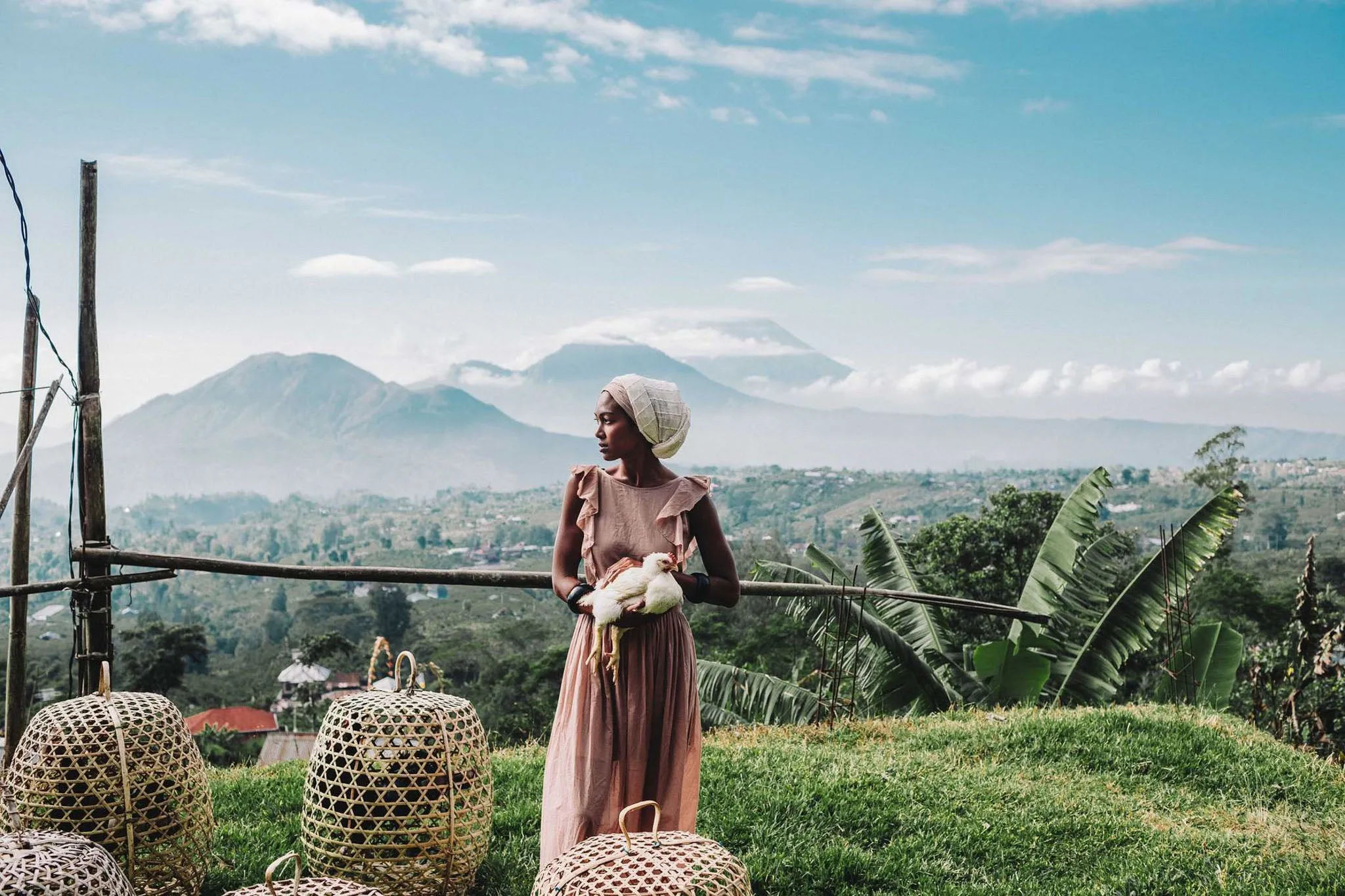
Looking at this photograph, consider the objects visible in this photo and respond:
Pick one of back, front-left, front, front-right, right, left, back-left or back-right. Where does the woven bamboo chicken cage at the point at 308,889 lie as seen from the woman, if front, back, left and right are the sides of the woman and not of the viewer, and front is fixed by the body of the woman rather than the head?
front-right

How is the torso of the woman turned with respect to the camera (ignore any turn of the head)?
toward the camera

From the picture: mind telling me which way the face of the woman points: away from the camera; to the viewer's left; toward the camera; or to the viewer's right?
to the viewer's left

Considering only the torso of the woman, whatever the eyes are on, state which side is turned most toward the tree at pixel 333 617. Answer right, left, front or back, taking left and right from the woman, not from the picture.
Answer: back

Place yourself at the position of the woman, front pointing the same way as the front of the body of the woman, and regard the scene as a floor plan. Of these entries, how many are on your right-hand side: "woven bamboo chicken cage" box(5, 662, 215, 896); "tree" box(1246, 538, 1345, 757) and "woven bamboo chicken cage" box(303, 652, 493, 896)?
2

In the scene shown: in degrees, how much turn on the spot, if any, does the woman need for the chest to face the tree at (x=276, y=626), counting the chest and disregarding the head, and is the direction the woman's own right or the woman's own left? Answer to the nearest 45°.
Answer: approximately 180°

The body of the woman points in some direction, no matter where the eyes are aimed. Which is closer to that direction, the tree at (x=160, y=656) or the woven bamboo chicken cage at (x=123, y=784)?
the woven bamboo chicken cage

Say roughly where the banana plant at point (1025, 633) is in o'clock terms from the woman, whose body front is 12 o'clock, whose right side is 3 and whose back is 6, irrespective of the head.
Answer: The banana plant is roughly at 7 o'clock from the woman.

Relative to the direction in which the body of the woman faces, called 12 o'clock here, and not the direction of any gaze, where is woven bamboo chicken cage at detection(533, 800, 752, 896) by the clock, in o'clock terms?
The woven bamboo chicken cage is roughly at 12 o'clock from the woman.

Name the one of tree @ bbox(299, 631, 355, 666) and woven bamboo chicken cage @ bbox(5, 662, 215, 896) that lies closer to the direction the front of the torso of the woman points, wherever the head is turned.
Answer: the woven bamboo chicken cage

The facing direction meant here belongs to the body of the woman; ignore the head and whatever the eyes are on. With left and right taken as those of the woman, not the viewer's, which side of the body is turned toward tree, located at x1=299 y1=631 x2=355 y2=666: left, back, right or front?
back
